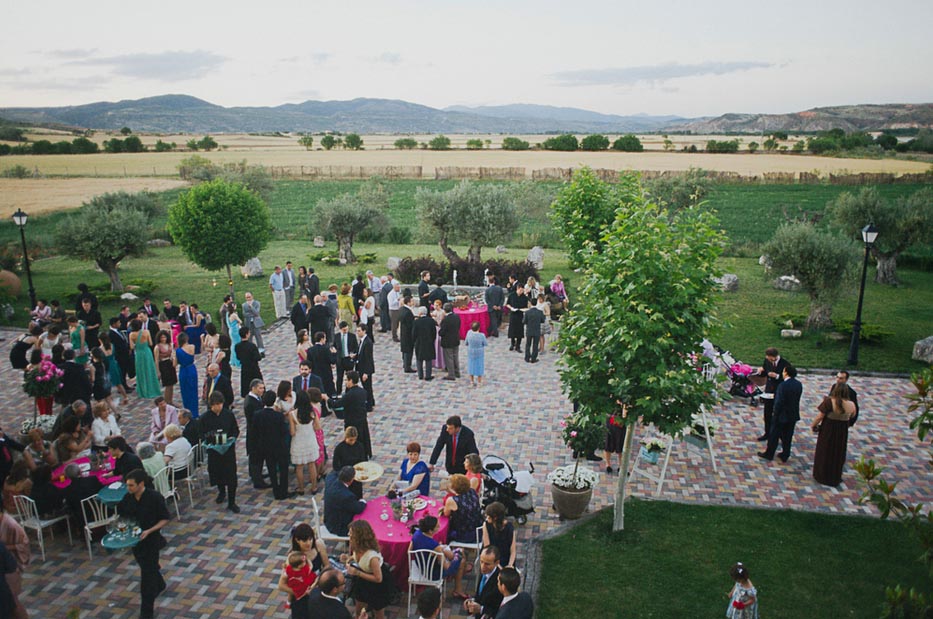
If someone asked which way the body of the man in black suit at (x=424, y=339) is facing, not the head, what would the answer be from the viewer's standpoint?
away from the camera

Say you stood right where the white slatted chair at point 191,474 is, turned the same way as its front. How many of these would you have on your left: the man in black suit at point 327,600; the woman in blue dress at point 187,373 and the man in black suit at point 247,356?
1

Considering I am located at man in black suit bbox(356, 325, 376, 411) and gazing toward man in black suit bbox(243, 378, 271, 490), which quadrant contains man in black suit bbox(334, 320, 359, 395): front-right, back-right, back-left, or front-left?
back-right

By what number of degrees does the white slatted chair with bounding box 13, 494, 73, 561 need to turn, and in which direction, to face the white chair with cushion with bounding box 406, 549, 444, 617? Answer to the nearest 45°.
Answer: approximately 90° to its right

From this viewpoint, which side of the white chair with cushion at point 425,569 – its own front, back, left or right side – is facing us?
back

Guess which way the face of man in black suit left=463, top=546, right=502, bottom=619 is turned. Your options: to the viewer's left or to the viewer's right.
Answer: to the viewer's left
